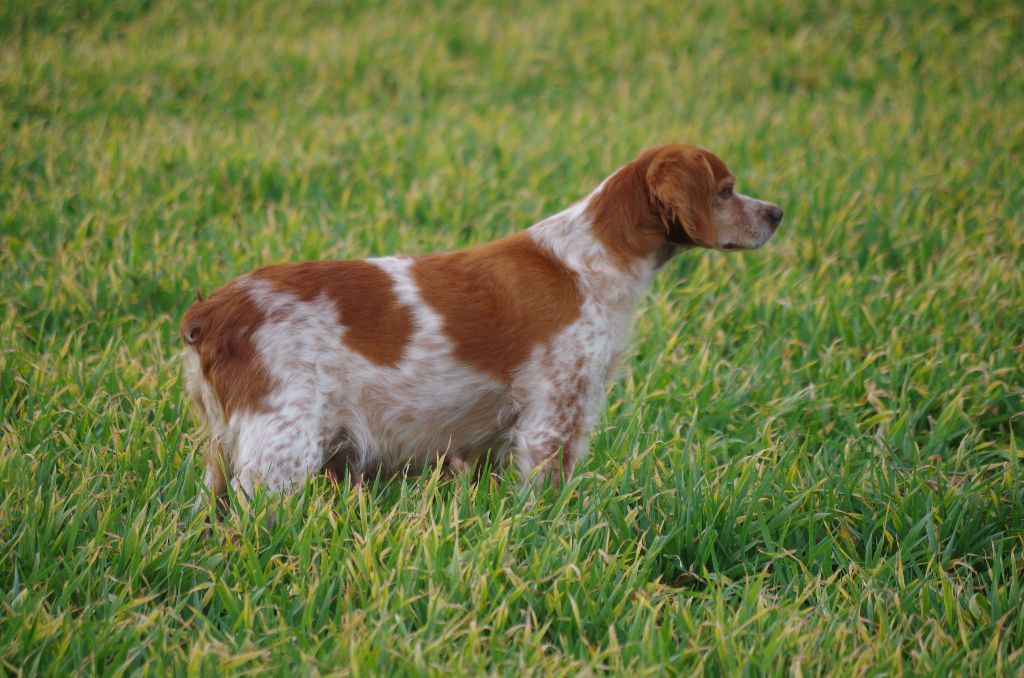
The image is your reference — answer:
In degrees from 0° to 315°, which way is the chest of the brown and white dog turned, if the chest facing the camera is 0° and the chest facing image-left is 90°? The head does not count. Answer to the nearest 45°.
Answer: approximately 270°
